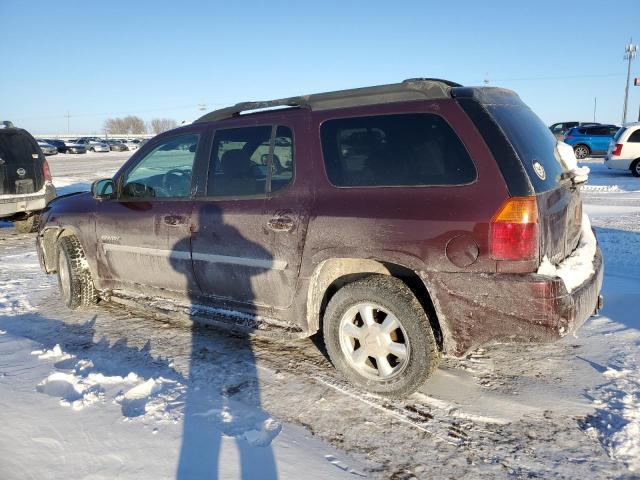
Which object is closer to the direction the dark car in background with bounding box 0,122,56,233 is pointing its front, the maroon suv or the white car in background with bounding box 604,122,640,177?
the white car in background

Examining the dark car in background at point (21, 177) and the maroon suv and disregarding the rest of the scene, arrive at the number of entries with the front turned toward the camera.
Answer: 0

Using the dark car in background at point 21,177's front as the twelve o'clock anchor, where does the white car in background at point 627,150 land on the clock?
The white car in background is roughly at 3 o'clock from the dark car in background.

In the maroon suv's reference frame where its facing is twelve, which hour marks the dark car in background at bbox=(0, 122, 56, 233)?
The dark car in background is roughly at 12 o'clock from the maroon suv.

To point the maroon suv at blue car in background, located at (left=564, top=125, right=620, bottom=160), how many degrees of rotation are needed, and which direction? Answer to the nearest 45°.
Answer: approximately 90° to its right

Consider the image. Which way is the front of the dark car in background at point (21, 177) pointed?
away from the camera

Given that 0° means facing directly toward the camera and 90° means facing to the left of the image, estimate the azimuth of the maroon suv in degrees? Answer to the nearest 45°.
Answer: approximately 135°

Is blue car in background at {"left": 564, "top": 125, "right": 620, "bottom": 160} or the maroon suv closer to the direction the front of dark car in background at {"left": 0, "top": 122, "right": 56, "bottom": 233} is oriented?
the blue car in background
